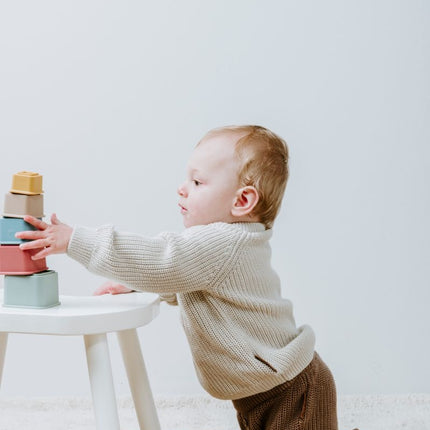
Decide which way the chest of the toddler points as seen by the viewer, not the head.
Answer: to the viewer's left

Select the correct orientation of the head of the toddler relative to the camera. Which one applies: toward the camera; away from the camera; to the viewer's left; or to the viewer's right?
to the viewer's left
